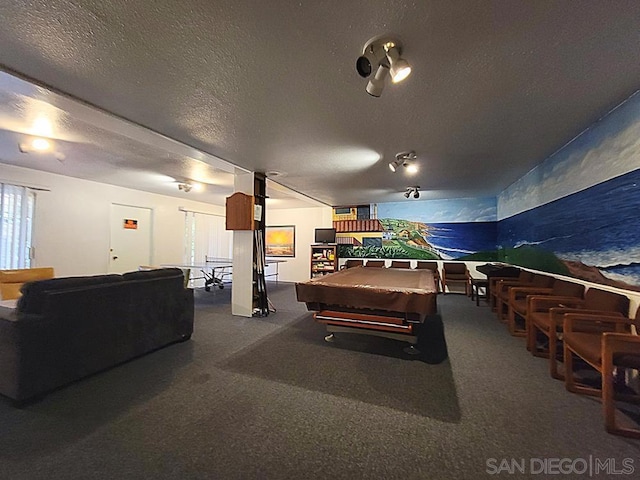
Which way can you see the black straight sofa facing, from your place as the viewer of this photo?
facing away from the viewer and to the left of the viewer

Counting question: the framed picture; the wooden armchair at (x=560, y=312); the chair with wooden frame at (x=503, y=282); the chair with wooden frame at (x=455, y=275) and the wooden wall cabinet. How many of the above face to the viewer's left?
2

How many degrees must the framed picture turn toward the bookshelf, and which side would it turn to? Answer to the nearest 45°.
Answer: approximately 45° to its left

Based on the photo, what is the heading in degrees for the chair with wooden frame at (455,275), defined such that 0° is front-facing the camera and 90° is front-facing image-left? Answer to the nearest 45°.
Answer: approximately 0°

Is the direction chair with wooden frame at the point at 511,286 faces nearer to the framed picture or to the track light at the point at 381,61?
the framed picture

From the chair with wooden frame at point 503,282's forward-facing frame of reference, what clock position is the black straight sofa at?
The black straight sofa is roughly at 10 o'clock from the chair with wooden frame.

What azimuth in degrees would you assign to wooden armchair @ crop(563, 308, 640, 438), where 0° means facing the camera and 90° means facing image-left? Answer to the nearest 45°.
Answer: approximately 90°

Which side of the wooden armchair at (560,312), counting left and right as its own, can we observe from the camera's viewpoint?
left

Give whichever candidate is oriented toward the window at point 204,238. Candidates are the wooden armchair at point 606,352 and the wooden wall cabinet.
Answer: the wooden armchair

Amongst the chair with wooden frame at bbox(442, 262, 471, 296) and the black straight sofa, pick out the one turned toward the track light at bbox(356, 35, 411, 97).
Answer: the chair with wooden frame

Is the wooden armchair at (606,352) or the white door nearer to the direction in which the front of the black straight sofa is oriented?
the white door
